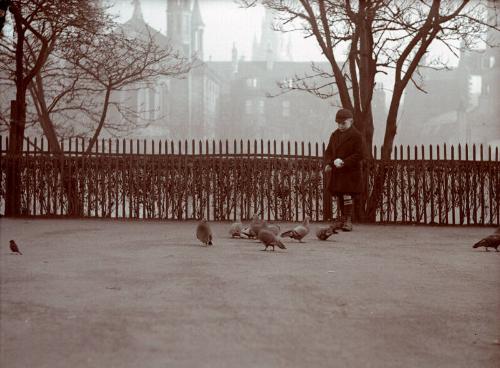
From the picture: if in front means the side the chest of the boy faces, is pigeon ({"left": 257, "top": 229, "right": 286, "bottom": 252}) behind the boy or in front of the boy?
in front

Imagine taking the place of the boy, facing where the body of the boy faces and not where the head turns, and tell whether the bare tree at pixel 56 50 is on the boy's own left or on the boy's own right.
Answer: on the boy's own right

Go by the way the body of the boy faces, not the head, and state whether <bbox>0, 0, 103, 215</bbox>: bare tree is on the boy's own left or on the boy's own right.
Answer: on the boy's own right

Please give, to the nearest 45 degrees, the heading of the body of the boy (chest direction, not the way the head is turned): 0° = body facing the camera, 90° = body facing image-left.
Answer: approximately 45°

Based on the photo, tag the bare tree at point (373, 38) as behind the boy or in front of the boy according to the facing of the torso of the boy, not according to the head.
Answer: behind

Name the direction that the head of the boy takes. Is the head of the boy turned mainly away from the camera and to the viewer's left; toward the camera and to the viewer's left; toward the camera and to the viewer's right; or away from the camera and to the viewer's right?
toward the camera and to the viewer's left

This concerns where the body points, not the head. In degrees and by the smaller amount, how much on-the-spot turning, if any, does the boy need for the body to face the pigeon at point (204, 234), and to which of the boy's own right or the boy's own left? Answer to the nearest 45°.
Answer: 0° — they already face it
